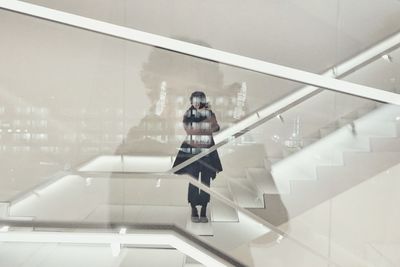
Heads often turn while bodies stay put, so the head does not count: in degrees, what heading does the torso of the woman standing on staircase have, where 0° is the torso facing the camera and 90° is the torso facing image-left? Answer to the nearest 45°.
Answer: approximately 0°
